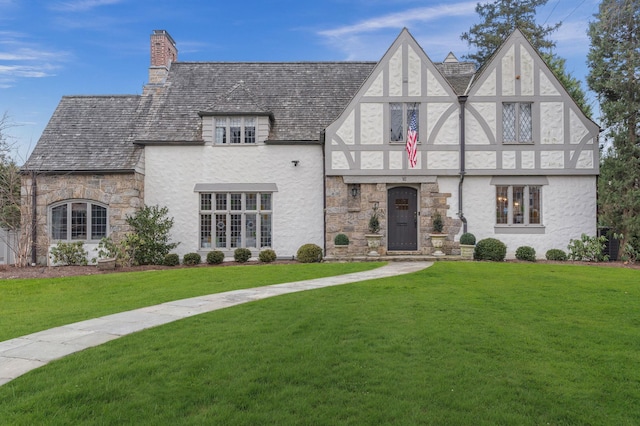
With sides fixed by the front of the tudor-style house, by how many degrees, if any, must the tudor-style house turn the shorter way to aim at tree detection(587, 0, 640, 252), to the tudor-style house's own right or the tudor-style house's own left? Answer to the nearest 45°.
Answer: approximately 90° to the tudor-style house's own left

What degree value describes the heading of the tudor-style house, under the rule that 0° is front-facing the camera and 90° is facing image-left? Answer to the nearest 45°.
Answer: approximately 0°

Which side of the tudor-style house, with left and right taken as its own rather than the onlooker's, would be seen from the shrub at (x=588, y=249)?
left

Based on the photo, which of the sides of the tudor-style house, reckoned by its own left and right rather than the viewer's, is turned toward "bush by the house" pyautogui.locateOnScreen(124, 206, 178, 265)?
right

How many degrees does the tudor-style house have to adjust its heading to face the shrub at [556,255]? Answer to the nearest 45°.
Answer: approximately 90° to its left

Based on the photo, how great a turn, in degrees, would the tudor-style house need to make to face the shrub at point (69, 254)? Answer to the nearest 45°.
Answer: approximately 90° to its right

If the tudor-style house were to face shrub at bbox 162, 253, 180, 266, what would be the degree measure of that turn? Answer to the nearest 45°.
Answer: approximately 90° to its right
